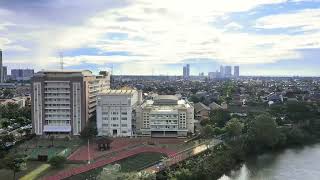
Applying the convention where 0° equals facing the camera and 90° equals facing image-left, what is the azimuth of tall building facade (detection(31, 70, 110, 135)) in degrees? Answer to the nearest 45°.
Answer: approximately 0°

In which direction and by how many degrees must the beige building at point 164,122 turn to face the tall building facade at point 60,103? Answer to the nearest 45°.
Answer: approximately 90° to its right

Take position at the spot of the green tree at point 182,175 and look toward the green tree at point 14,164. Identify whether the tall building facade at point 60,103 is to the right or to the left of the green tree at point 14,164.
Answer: right

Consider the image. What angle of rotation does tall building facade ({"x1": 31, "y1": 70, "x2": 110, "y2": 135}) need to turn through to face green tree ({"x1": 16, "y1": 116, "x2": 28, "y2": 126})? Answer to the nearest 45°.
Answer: approximately 135° to its right

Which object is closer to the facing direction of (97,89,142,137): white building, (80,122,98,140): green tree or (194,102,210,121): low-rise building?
the green tree

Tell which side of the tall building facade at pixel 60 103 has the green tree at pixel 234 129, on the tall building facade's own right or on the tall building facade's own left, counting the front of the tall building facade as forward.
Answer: on the tall building facade's own left

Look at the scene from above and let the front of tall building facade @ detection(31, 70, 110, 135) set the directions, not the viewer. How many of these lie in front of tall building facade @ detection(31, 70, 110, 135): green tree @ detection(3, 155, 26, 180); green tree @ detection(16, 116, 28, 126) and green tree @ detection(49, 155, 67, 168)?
2

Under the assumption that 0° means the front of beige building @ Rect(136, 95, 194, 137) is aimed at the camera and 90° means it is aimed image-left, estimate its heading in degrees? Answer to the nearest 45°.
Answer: approximately 0°

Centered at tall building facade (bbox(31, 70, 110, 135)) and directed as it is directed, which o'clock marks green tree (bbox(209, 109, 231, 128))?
The green tree is roughly at 9 o'clock from the tall building facade.
